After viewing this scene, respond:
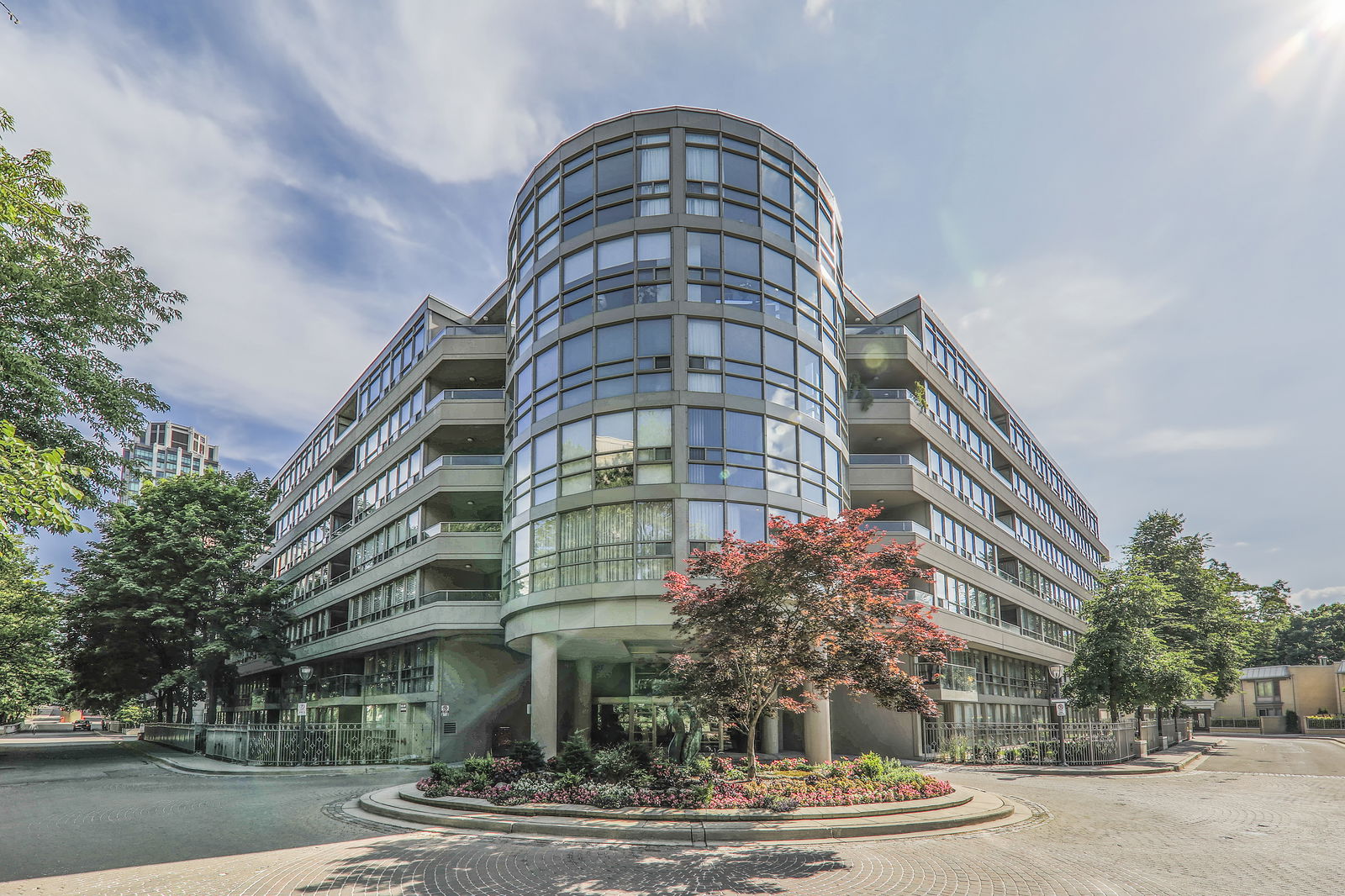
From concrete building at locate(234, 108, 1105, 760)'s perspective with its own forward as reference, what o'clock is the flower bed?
The flower bed is roughly at 12 o'clock from the concrete building.

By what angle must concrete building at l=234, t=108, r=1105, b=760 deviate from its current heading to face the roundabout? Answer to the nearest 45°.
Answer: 0° — it already faces it

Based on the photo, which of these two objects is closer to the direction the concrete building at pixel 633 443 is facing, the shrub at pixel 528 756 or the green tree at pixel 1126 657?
the shrub

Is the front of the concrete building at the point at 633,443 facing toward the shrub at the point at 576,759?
yes

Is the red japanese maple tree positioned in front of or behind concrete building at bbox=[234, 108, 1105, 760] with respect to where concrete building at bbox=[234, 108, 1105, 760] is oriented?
in front

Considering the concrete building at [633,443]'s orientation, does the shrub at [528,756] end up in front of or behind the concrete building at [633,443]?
in front

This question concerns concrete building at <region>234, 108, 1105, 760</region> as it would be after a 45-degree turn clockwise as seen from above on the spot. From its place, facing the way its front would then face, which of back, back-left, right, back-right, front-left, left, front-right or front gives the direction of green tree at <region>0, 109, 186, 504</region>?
front

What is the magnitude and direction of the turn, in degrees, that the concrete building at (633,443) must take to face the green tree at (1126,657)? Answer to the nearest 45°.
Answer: approximately 90° to its left

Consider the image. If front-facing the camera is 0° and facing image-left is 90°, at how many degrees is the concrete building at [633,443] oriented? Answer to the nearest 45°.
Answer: approximately 0°

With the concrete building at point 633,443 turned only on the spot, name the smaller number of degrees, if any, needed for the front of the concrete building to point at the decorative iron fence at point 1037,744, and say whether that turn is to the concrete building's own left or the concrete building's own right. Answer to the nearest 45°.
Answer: approximately 90° to the concrete building's own left

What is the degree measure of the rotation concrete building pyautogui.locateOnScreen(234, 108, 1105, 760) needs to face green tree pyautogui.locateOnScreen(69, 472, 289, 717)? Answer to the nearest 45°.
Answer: approximately 135° to its right
